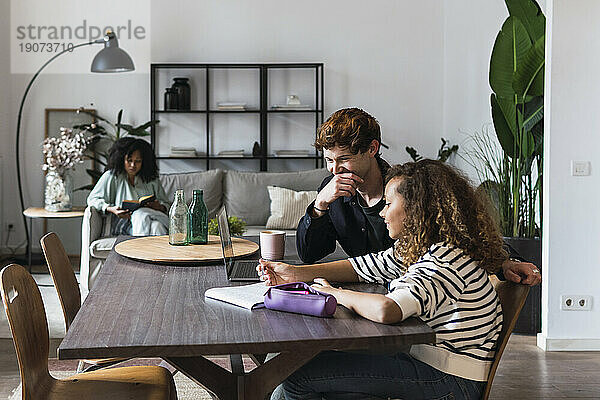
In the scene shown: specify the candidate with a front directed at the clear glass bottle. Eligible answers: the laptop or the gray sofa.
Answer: the gray sofa

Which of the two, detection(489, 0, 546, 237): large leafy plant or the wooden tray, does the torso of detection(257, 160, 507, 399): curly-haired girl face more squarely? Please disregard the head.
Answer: the wooden tray

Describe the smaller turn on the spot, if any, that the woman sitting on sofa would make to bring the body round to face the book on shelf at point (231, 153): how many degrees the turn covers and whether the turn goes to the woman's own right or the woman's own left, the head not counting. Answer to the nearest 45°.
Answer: approximately 135° to the woman's own left

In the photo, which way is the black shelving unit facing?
toward the camera

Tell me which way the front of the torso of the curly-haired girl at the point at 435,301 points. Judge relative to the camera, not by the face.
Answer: to the viewer's left

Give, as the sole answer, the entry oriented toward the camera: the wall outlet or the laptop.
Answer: the wall outlet

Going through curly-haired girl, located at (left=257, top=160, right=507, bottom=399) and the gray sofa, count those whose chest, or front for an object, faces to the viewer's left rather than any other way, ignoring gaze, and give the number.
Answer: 1

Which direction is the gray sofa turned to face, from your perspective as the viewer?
facing the viewer

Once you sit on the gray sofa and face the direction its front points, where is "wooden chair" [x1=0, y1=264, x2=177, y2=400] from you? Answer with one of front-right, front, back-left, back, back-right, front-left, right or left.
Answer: front

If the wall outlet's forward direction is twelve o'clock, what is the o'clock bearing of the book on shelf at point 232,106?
The book on shelf is roughly at 4 o'clock from the wall outlet.

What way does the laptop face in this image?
to the viewer's right

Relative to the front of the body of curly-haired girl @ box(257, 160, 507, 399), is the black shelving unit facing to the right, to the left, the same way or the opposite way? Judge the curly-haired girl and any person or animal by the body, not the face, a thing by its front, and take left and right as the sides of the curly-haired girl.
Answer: to the left

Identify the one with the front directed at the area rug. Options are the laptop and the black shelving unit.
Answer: the black shelving unit

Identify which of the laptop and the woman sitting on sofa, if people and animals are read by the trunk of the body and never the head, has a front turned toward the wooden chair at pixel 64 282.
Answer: the woman sitting on sofa

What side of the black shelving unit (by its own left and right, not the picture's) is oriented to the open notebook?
front

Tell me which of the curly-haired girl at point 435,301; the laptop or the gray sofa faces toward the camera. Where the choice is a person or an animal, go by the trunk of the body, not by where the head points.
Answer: the gray sofa

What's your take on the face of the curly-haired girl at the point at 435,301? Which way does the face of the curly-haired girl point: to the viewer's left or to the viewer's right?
to the viewer's left

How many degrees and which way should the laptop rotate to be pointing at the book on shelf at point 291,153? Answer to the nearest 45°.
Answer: approximately 90° to its left

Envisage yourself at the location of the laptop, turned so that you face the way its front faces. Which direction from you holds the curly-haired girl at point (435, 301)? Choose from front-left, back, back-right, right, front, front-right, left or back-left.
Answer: front-right

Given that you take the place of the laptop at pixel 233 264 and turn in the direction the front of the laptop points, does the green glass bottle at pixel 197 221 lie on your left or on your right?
on your left
